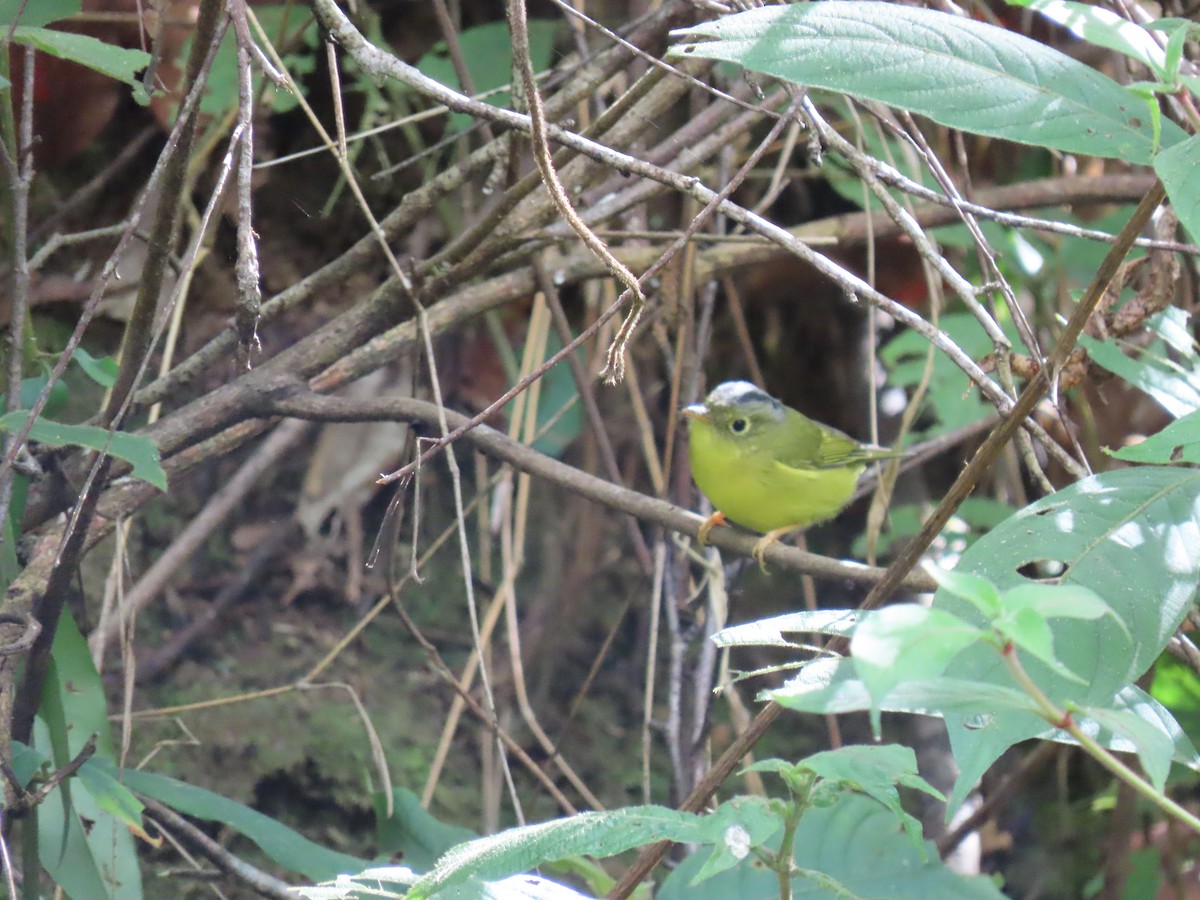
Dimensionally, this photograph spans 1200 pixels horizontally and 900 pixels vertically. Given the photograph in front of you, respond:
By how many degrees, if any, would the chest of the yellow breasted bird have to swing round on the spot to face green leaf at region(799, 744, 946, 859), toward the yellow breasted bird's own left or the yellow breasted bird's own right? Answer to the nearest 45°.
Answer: approximately 45° to the yellow breasted bird's own left

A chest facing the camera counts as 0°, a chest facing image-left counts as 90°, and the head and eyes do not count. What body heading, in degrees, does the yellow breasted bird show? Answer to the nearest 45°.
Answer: approximately 45°

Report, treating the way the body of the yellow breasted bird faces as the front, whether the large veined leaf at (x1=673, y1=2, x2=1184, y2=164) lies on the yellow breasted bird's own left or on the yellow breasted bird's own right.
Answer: on the yellow breasted bird's own left

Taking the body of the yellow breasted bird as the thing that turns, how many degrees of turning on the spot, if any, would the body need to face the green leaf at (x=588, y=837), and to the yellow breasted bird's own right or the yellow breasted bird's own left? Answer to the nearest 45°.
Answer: approximately 45° to the yellow breasted bird's own left

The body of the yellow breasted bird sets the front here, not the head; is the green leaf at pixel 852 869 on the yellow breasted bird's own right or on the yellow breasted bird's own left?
on the yellow breasted bird's own left
